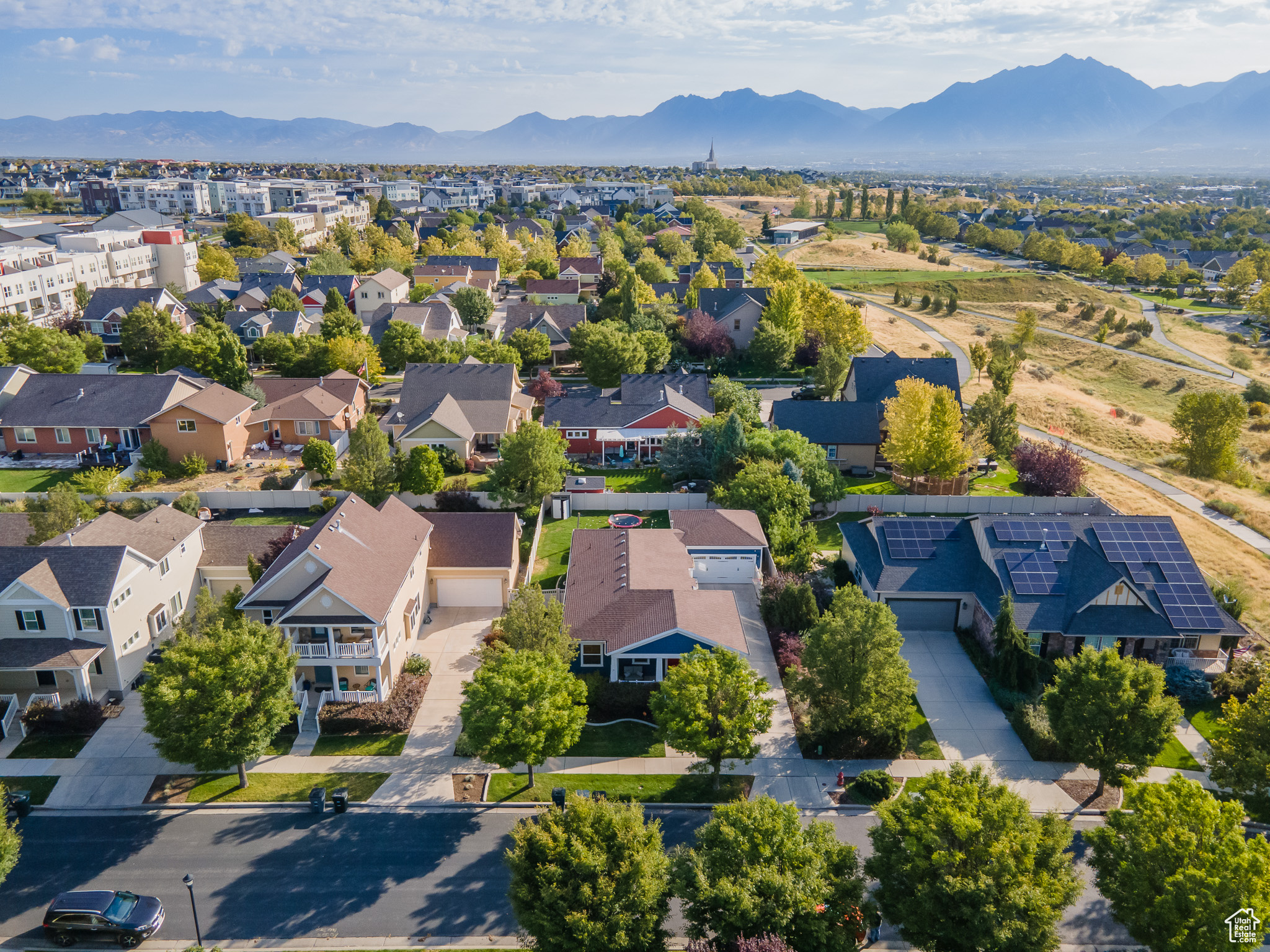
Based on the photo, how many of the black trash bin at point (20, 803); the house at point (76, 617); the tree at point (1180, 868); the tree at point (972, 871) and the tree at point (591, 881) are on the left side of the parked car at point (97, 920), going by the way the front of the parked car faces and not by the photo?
2

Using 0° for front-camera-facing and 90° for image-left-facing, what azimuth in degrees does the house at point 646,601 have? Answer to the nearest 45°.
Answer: approximately 0°

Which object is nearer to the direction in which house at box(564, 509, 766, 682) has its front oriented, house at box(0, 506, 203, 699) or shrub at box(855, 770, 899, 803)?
the shrub

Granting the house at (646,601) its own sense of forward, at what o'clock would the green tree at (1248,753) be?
The green tree is roughly at 10 o'clock from the house.

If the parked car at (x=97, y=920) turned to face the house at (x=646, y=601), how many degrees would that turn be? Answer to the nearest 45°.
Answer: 0° — it already faces it

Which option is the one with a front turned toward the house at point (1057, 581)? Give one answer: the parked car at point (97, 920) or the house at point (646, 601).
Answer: the parked car

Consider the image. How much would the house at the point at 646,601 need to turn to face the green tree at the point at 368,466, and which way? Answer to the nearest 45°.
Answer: approximately 135° to its right

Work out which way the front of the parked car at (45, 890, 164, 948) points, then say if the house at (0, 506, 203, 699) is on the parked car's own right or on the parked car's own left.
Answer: on the parked car's own left

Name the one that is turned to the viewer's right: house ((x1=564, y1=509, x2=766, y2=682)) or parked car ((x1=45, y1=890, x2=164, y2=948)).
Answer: the parked car

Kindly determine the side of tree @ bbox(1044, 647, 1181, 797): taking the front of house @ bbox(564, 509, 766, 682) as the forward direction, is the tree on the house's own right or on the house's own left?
on the house's own left

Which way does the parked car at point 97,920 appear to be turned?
to the viewer's right
